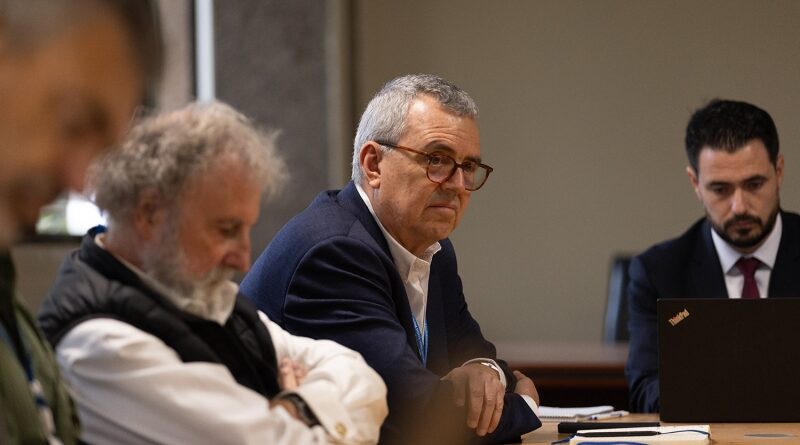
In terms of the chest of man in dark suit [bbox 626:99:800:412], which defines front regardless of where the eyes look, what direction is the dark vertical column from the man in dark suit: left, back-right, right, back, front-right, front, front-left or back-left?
back-right

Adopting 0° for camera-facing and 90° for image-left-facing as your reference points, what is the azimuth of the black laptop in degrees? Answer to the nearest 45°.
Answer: approximately 180°

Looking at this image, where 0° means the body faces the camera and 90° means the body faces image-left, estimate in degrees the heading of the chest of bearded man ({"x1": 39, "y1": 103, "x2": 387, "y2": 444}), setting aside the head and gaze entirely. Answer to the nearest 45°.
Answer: approximately 315°

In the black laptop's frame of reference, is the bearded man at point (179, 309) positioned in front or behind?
behind

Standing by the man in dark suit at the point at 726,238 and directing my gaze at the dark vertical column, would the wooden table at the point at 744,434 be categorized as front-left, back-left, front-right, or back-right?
back-left

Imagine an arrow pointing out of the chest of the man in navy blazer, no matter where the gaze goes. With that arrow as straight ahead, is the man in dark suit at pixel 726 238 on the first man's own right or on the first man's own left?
on the first man's own left
